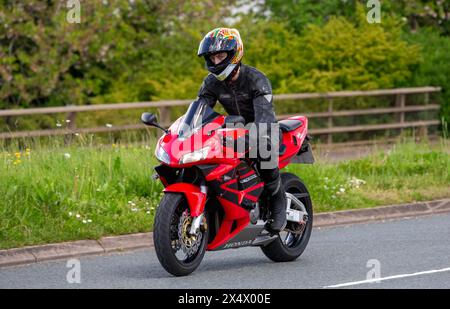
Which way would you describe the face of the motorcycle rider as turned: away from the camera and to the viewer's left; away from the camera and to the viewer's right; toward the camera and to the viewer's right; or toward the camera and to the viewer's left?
toward the camera and to the viewer's left

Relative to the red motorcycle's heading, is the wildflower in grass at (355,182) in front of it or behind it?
behind

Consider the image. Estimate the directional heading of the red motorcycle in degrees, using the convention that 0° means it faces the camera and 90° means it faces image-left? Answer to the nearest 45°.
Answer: approximately 45°

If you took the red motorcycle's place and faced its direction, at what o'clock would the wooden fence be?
The wooden fence is roughly at 5 o'clock from the red motorcycle.

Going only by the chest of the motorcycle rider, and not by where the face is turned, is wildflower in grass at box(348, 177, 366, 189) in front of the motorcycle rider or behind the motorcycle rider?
behind

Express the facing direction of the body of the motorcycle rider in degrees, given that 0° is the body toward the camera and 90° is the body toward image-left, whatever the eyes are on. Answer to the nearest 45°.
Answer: approximately 45°
